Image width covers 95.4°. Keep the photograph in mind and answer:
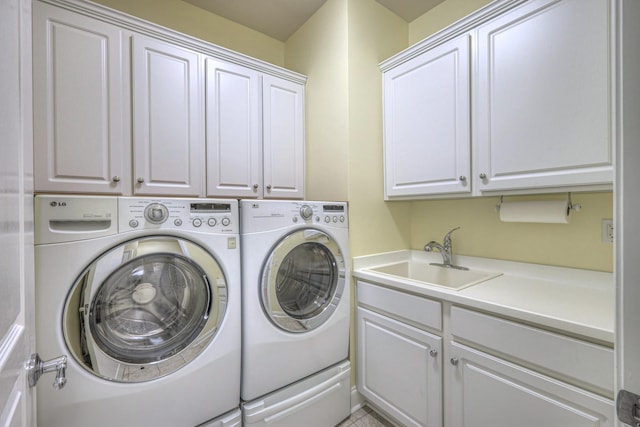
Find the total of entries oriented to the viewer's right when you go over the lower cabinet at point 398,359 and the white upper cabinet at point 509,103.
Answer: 0

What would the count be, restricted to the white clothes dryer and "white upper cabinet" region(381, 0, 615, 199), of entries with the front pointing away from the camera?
0

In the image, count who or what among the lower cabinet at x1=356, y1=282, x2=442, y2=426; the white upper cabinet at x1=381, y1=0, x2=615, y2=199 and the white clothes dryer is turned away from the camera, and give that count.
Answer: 0

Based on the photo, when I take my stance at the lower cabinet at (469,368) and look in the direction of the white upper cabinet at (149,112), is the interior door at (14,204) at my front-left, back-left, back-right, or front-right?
front-left

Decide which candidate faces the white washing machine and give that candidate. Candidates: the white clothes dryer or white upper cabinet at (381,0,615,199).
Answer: the white upper cabinet

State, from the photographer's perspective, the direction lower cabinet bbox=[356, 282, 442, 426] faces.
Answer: facing the viewer and to the left of the viewer

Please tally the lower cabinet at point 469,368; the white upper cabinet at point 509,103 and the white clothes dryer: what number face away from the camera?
0
